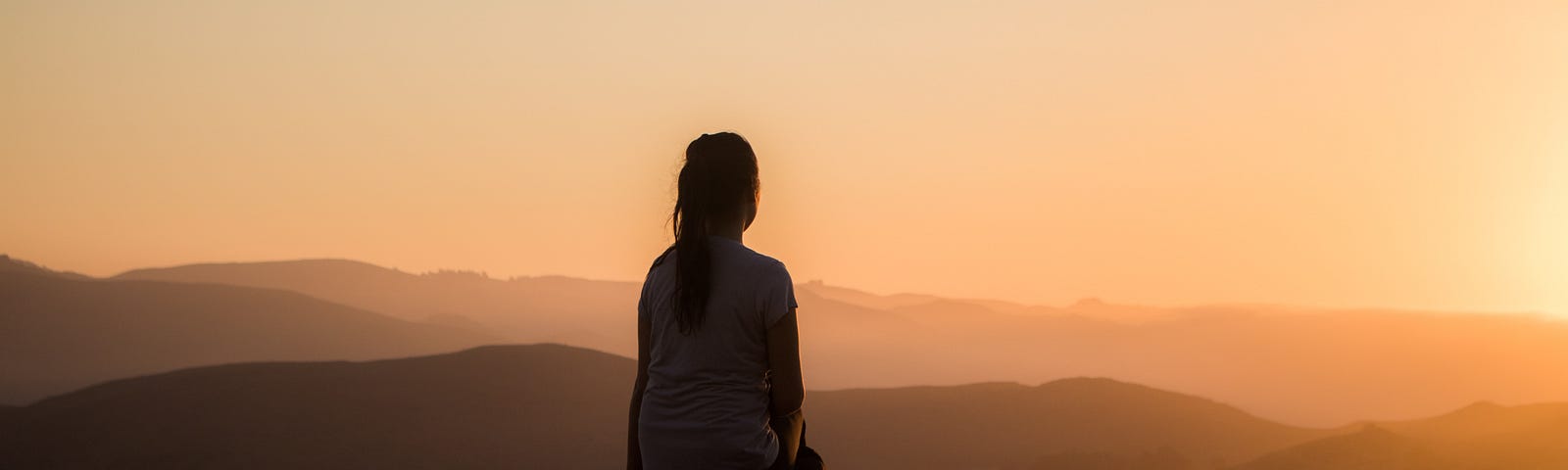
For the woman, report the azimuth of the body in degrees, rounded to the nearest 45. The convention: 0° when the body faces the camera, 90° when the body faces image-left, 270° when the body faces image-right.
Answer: approximately 225°

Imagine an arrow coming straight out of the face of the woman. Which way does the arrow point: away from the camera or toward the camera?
away from the camera

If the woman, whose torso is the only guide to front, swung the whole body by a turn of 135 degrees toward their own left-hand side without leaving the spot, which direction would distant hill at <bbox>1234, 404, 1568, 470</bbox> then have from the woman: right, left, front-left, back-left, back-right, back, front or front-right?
back-right

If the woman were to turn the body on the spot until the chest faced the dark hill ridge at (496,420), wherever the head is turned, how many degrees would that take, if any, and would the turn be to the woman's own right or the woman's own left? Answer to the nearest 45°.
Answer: approximately 45° to the woman's own left
